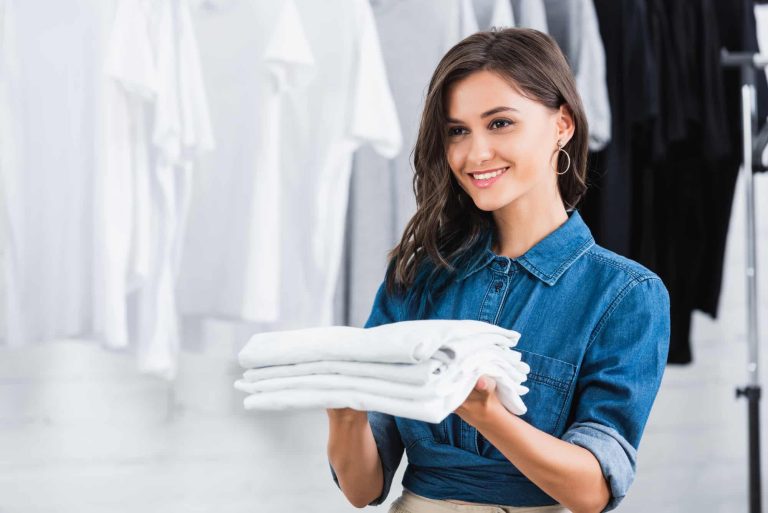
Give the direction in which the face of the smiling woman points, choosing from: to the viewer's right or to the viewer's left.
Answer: to the viewer's left

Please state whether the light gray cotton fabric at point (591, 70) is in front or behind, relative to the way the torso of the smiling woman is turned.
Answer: behind

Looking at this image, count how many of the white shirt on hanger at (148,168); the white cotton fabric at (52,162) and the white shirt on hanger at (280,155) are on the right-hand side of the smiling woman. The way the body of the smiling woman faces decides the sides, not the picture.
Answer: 3

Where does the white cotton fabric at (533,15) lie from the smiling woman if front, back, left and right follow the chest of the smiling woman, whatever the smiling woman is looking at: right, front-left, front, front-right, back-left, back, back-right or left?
back-right

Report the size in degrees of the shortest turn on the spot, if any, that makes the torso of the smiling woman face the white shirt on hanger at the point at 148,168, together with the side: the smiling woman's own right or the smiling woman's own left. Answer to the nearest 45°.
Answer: approximately 90° to the smiling woman's own right

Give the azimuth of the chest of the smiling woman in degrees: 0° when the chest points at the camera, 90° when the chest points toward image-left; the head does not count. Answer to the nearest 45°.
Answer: approximately 45°

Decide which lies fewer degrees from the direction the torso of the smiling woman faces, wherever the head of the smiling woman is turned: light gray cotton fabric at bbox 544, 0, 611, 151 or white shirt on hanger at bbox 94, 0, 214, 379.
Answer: the white shirt on hanger

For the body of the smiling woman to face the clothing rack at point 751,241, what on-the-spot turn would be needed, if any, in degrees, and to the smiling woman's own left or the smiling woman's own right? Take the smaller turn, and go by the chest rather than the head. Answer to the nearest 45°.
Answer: approximately 180°

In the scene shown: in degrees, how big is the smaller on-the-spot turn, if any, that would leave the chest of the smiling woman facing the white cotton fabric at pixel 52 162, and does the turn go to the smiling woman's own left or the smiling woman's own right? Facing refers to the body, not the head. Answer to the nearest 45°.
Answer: approximately 90° to the smiling woman's own right

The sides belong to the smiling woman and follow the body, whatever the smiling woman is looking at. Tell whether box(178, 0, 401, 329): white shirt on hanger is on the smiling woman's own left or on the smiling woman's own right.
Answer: on the smiling woman's own right

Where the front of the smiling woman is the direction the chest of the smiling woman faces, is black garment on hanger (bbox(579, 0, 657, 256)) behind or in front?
behind
